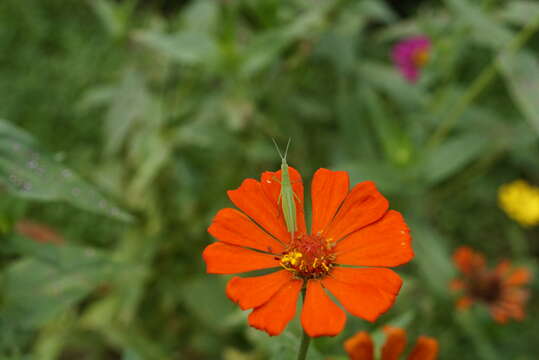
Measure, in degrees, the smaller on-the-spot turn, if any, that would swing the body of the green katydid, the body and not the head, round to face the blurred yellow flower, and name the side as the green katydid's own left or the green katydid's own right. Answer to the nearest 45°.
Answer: approximately 45° to the green katydid's own right

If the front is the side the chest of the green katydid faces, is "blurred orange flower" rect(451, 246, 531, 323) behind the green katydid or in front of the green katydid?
in front

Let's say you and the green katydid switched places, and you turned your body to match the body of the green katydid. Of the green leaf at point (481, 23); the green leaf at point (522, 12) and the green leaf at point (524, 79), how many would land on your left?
0

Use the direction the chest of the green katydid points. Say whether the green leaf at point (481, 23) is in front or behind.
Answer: in front

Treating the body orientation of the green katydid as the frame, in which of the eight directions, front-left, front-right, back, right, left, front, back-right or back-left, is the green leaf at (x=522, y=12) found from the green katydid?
front-right

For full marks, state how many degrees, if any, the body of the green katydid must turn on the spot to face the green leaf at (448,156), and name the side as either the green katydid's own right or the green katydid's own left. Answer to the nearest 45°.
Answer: approximately 45° to the green katydid's own right

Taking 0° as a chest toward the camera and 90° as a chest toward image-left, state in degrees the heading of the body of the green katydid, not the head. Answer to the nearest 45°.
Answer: approximately 180°
